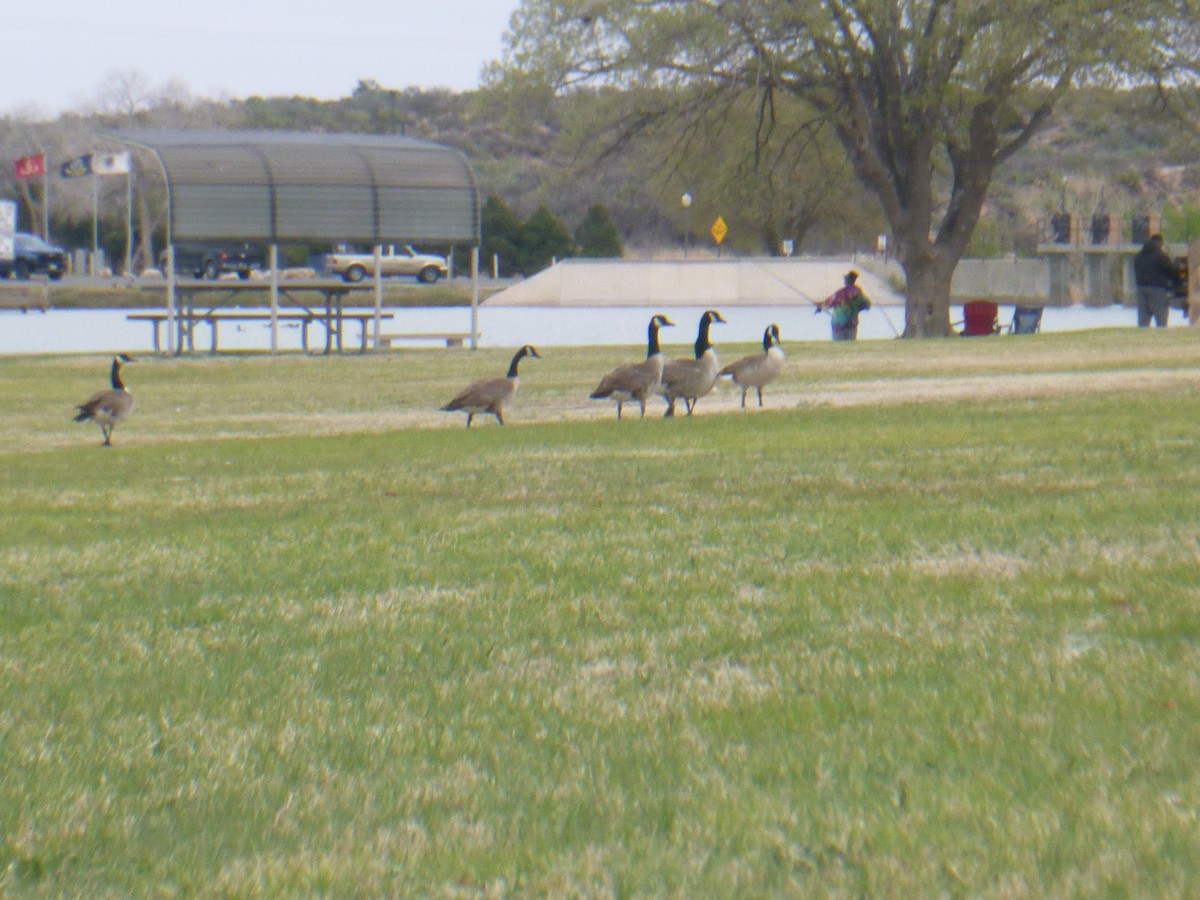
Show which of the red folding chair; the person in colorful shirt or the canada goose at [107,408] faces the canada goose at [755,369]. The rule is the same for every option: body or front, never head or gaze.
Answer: the canada goose at [107,408]

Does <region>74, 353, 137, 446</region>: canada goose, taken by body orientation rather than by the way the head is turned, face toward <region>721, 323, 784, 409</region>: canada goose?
yes

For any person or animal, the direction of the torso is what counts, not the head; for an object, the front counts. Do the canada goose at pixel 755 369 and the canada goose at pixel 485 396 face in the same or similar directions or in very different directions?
same or similar directions

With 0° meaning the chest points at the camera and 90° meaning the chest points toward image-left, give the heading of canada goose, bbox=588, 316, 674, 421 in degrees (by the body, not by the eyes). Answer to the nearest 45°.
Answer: approximately 270°

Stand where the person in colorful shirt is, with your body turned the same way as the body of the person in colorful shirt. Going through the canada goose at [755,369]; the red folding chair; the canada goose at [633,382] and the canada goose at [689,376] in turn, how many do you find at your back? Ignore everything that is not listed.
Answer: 3

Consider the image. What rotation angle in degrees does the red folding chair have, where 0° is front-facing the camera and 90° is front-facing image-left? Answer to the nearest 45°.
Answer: approximately 180°

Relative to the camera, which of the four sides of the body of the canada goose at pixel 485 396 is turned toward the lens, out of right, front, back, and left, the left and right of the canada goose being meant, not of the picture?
right

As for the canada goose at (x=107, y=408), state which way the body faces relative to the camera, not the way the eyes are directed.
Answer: to the viewer's right

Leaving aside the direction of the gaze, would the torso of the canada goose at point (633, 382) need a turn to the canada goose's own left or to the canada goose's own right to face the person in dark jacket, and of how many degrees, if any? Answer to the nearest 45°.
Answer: approximately 45° to the canada goose's own left

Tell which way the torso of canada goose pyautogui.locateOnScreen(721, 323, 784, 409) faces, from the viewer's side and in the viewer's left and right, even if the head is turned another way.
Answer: facing to the right of the viewer

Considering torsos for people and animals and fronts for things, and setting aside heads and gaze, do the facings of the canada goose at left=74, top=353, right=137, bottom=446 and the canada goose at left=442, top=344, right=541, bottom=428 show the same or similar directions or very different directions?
same or similar directions

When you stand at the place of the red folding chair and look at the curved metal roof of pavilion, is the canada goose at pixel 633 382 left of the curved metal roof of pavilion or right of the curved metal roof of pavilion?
left

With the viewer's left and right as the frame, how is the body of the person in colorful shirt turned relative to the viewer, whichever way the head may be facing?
facing away from the viewer

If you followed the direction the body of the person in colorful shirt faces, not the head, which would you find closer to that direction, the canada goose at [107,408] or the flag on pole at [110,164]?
the flag on pole

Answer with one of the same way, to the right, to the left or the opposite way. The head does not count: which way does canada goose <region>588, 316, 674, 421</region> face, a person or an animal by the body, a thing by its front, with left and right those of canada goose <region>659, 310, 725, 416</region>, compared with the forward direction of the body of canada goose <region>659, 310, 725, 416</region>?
the same way

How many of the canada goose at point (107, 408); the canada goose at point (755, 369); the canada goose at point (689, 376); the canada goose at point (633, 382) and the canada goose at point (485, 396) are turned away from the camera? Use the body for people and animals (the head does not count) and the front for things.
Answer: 0
